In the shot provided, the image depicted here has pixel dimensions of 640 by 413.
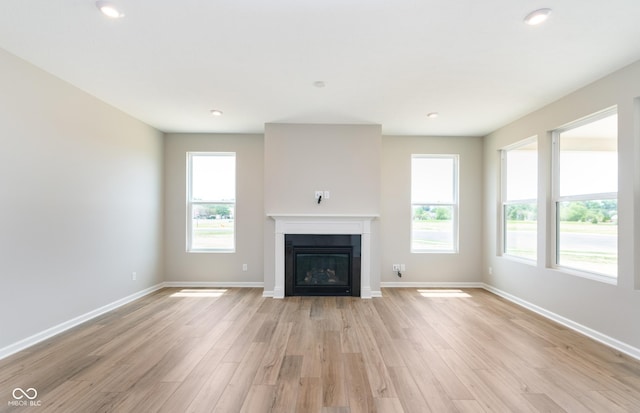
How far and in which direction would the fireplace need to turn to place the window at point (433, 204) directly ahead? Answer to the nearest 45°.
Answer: approximately 90° to its left

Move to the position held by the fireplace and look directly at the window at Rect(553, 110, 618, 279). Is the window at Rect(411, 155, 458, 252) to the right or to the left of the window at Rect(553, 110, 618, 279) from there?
left

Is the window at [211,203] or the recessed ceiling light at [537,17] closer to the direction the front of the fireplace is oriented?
the recessed ceiling light

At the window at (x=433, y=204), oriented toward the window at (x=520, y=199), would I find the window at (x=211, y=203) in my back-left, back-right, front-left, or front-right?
back-right

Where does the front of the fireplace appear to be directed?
toward the camera

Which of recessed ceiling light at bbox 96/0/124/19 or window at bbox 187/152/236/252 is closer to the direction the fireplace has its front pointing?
the recessed ceiling light

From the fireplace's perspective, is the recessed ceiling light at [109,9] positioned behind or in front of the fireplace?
in front

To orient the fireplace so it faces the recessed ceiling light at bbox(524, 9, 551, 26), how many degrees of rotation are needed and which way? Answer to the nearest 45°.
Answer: approximately 45° to its left

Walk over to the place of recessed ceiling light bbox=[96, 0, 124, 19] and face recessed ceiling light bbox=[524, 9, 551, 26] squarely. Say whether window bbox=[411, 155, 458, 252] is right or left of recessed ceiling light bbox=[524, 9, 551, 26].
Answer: left

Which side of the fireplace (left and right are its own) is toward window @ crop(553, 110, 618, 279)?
left

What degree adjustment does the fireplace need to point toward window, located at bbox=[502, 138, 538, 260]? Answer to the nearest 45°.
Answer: approximately 90° to its left

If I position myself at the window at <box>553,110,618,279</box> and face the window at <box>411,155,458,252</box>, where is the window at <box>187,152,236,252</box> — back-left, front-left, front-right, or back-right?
front-left

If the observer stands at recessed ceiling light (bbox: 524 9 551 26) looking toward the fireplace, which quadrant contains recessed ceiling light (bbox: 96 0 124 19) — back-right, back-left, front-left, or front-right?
front-left

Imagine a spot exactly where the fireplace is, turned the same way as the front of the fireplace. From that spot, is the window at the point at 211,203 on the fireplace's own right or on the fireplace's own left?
on the fireplace's own right
